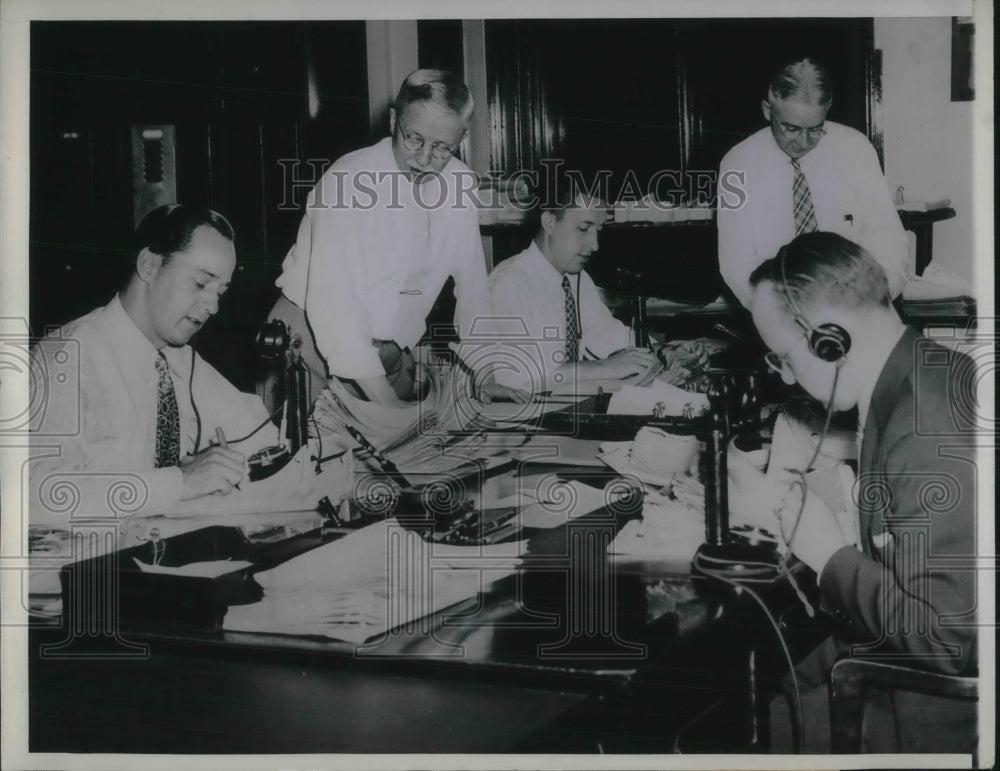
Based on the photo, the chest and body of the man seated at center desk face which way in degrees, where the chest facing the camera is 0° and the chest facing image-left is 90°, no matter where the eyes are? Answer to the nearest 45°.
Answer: approximately 315°

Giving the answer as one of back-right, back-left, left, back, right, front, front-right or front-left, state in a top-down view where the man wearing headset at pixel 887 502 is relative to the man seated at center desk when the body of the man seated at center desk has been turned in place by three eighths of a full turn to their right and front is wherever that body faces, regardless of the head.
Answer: back

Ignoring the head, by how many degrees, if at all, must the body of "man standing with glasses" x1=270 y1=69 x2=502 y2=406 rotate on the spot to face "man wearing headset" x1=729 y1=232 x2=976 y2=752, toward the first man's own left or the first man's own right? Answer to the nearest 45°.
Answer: approximately 45° to the first man's own left

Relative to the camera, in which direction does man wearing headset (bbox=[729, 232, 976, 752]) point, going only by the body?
to the viewer's left

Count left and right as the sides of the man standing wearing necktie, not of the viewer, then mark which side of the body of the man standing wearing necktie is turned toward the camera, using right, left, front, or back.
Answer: front

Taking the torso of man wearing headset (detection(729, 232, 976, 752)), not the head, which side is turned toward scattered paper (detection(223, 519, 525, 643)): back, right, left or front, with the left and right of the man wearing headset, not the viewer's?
front

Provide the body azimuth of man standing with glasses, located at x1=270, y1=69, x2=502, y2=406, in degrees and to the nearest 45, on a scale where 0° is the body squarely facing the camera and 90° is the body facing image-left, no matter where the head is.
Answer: approximately 315°

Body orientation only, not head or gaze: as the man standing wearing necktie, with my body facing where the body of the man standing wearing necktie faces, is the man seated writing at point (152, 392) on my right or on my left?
on my right

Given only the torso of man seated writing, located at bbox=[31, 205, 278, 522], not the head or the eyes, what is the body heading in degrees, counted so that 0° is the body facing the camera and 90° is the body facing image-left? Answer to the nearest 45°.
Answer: approximately 315°

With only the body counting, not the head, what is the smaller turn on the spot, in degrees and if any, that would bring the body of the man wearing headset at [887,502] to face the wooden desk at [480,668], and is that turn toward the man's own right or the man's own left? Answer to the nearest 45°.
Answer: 0° — they already face it

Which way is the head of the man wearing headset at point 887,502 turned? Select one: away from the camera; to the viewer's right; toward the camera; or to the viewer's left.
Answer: to the viewer's left

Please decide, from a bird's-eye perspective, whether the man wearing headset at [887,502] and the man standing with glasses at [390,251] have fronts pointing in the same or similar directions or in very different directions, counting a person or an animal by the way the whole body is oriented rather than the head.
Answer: very different directions

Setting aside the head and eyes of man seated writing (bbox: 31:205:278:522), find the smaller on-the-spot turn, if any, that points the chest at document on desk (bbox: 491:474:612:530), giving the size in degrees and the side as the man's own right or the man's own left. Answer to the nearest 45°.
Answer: approximately 45° to the man's own left

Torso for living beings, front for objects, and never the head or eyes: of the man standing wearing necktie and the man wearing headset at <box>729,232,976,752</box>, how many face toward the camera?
1

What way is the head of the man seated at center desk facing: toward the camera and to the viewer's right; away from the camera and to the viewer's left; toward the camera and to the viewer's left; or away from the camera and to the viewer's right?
toward the camera and to the viewer's right
